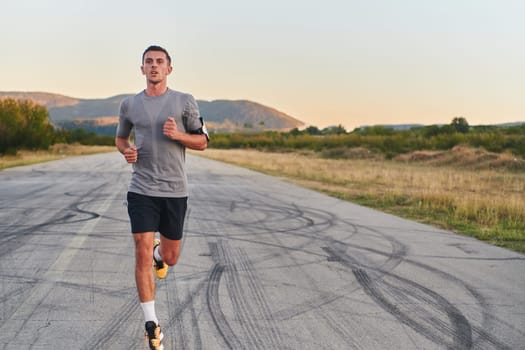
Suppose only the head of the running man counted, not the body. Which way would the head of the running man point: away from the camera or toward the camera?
toward the camera

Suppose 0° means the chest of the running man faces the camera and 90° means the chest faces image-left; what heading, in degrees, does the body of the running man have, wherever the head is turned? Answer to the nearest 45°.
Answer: approximately 0°
